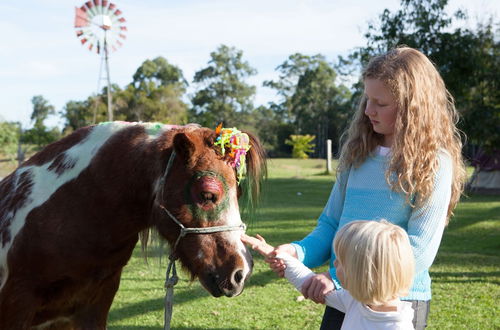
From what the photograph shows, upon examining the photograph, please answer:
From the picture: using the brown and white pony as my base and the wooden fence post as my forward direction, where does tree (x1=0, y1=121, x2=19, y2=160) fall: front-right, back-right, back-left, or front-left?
front-left

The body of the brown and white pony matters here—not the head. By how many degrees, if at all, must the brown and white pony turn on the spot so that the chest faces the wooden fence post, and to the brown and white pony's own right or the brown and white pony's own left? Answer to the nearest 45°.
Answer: approximately 45° to the brown and white pony's own left

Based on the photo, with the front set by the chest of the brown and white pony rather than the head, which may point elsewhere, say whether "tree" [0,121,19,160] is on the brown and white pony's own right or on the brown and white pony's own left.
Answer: on the brown and white pony's own left

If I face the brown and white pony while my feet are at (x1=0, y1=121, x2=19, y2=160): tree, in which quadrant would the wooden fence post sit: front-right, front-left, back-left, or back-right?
front-left

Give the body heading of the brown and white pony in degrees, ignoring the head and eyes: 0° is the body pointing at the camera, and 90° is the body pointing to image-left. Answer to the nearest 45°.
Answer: approximately 270°

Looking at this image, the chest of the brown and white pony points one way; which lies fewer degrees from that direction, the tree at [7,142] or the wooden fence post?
the wooden fence post

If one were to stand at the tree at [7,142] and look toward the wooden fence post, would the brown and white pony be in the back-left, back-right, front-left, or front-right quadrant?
front-right
